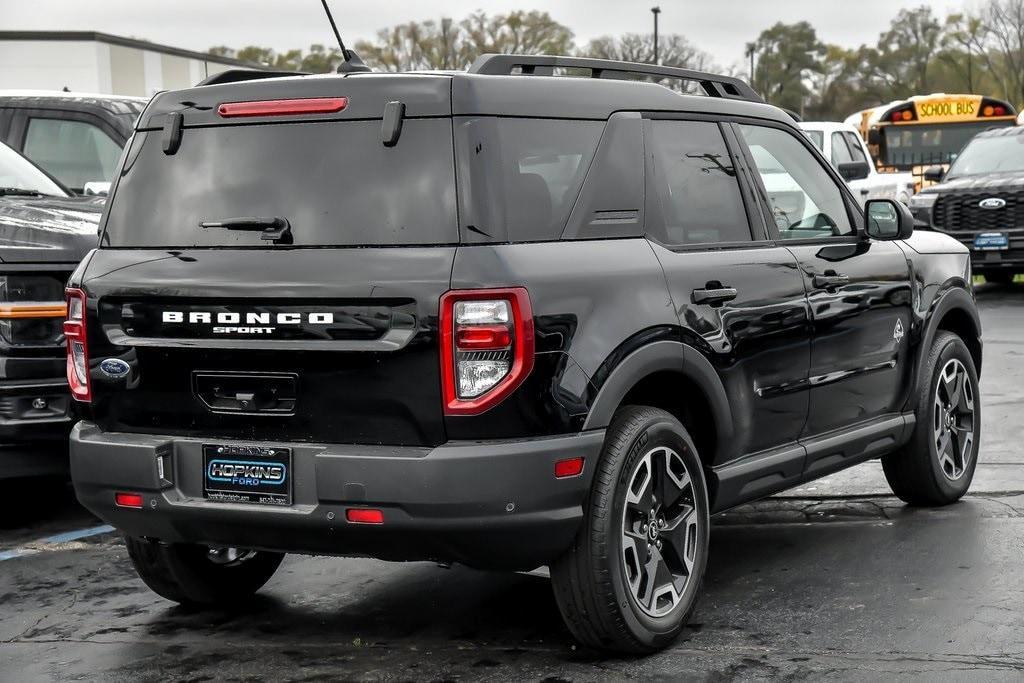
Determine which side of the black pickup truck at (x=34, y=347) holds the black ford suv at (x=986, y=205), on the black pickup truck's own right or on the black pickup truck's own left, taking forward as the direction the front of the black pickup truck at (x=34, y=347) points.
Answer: on the black pickup truck's own left

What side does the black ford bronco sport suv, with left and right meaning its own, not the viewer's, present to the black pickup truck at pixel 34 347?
left

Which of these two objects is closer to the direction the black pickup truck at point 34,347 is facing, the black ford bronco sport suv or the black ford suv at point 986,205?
the black ford bronco sport suv

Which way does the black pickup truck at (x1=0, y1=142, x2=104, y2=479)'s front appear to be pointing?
toward the camera

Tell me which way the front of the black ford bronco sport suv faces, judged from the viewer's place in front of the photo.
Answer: facing away from the viewer and to the right of the viewer

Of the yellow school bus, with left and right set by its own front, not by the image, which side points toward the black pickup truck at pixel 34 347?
front

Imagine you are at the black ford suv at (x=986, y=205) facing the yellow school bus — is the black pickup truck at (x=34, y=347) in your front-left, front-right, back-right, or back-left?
back-left

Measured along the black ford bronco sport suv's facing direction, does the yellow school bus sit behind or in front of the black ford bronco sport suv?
in front

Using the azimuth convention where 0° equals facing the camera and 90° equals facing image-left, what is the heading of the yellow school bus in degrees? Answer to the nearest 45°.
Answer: approximately 0°

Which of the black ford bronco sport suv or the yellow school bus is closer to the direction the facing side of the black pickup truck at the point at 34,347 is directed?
the black ford bronco sport suv

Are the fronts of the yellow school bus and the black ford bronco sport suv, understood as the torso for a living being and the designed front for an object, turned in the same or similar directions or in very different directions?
very different directions

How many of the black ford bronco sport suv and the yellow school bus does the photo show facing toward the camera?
1

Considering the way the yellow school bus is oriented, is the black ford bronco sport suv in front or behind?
in front

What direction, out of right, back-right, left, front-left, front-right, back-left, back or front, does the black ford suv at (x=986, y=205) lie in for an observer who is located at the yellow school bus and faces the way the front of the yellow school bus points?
front
